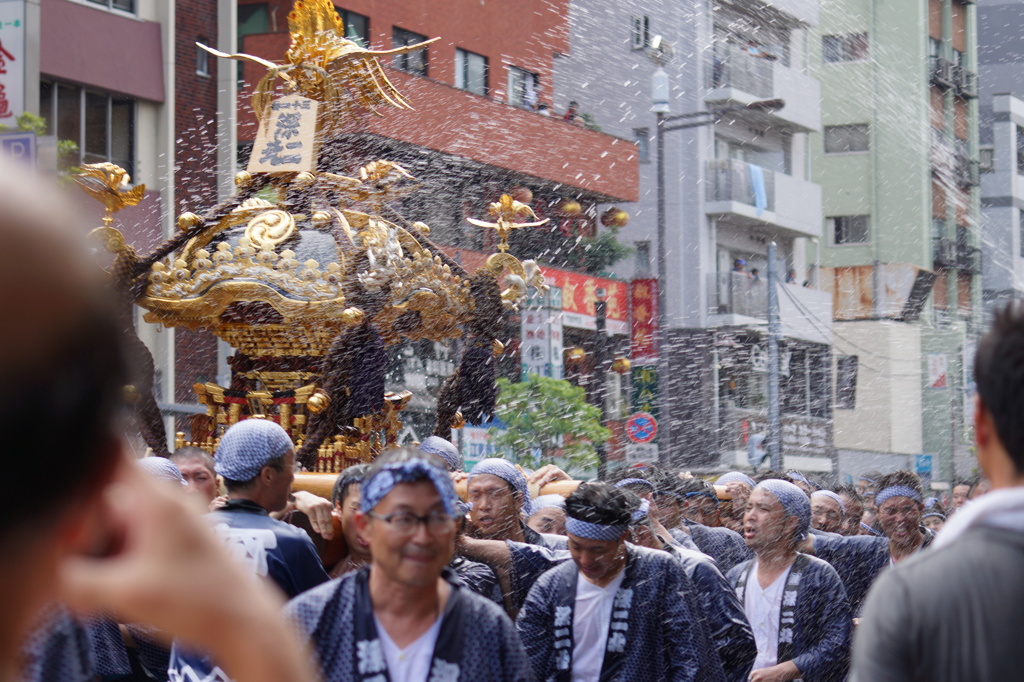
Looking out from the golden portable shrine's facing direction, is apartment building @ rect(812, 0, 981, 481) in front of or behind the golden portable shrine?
behind

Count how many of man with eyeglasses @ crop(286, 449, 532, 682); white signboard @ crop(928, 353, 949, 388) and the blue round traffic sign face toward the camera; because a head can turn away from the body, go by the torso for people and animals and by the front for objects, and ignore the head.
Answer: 3

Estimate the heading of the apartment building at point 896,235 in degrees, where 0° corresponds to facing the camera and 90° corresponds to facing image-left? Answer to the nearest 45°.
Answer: approximately 315°

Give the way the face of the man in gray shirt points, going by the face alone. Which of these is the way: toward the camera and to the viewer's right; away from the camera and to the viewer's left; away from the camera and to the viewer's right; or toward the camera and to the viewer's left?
away from the camera and to the viewer's left

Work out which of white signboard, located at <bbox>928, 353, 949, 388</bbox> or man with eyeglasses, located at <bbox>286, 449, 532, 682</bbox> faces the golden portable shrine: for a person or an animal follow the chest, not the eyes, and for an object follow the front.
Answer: the white signboard

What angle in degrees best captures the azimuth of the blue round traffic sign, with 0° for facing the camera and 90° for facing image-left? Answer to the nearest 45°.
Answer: approximately 0°

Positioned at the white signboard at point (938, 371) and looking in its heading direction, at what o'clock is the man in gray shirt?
The man in gray shirt is roughly at 12 o'clock from the white signboard.

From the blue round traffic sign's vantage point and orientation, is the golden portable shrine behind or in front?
in front

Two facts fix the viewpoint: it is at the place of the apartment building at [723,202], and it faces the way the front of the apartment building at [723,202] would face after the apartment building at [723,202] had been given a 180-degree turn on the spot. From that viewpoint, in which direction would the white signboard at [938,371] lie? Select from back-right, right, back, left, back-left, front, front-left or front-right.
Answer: right

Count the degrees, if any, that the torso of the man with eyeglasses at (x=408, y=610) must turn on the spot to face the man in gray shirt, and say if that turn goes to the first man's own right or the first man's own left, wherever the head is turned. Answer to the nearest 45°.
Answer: approximately 45° to the first man's own left

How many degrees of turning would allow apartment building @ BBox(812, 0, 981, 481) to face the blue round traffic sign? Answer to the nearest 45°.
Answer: approximately 45° to its right

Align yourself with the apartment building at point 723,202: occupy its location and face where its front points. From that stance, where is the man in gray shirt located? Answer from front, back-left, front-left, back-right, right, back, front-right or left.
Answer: front-right

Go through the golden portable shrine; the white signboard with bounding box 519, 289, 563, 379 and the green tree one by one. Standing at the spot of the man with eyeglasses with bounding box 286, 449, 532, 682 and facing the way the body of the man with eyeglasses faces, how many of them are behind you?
3
